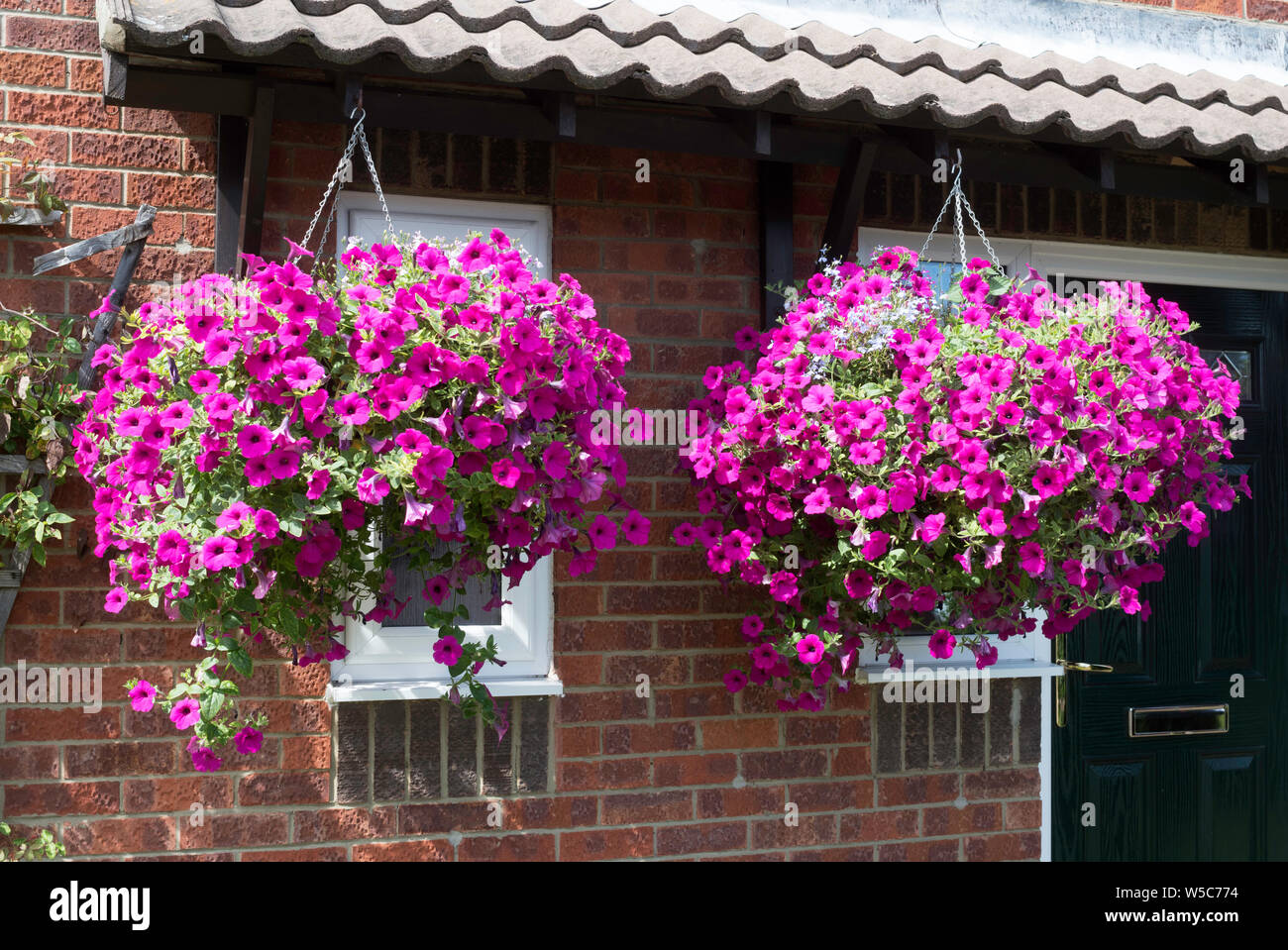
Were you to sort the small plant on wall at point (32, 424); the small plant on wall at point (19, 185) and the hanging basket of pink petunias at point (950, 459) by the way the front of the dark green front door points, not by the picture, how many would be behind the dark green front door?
0

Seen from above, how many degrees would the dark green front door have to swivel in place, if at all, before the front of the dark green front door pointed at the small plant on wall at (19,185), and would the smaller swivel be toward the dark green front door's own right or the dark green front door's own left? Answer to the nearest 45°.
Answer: approximately 45° to the dark green front door's own right

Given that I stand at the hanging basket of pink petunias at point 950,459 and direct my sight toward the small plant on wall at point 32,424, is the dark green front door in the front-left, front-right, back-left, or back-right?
back-right

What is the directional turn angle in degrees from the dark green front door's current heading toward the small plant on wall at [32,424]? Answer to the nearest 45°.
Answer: approximately 45° to its right

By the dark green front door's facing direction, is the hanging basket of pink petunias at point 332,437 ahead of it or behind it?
ahead

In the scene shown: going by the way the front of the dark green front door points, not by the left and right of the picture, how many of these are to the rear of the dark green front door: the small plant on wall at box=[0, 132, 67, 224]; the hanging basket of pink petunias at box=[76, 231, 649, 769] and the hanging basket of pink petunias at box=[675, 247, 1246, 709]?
0

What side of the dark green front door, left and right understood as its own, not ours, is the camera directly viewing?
front

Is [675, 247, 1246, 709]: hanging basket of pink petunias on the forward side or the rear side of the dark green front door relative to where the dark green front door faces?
on the forward side

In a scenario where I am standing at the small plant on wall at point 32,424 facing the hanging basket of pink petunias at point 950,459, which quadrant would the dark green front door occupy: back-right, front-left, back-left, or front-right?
front-left

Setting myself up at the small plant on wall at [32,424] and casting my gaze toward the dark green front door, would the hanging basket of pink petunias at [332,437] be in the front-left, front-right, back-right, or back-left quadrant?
front-right
